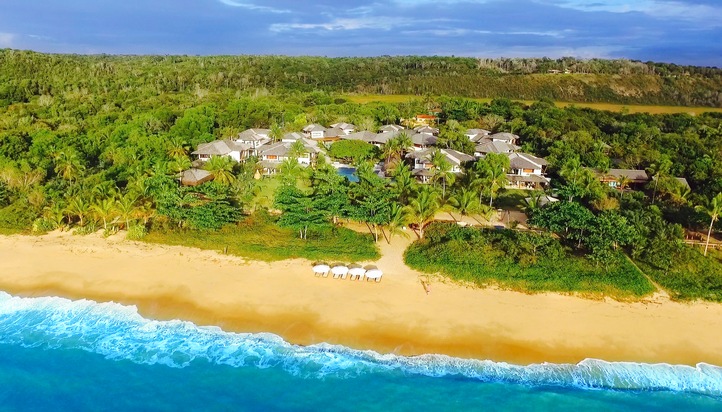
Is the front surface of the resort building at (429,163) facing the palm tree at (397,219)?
yes

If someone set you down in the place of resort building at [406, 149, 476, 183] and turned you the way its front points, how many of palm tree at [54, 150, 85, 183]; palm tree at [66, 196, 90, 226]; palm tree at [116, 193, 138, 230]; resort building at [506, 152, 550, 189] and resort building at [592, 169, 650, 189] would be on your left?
2

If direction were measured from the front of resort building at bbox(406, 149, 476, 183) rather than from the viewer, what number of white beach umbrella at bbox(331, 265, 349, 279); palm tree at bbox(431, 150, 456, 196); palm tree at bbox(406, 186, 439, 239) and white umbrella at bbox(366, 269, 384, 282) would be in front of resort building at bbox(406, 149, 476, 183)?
4

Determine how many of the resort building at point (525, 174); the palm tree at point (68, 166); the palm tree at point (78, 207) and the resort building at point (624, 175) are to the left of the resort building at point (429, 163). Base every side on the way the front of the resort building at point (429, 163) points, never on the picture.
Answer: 2

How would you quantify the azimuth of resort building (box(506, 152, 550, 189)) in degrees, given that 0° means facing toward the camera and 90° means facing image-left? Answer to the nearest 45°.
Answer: approximately 0°

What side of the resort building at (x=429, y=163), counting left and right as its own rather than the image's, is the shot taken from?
front

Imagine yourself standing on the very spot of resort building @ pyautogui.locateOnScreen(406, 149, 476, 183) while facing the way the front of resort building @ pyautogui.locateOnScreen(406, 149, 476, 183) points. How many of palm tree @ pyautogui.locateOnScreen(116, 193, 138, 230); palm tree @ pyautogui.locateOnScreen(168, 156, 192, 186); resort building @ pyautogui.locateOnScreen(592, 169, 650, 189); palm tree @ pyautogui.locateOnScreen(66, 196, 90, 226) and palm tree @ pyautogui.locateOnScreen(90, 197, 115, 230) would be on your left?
1

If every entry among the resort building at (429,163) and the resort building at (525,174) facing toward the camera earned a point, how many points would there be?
2

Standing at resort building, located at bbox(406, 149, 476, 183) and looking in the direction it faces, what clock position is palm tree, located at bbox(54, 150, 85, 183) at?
The palm tree is roughly at 2 o'clock from the resort building.

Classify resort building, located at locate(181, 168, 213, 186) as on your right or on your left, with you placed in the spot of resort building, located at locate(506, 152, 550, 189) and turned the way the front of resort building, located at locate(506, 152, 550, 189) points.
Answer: on your right

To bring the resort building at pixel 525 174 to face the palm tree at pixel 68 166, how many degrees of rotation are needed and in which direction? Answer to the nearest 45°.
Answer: approximately 45° to its right

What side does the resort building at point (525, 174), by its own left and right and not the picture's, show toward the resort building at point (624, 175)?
left

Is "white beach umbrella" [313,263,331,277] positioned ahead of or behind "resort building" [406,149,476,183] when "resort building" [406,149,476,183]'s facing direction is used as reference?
ahead

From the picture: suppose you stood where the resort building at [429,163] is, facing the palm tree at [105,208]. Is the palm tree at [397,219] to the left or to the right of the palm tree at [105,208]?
left
